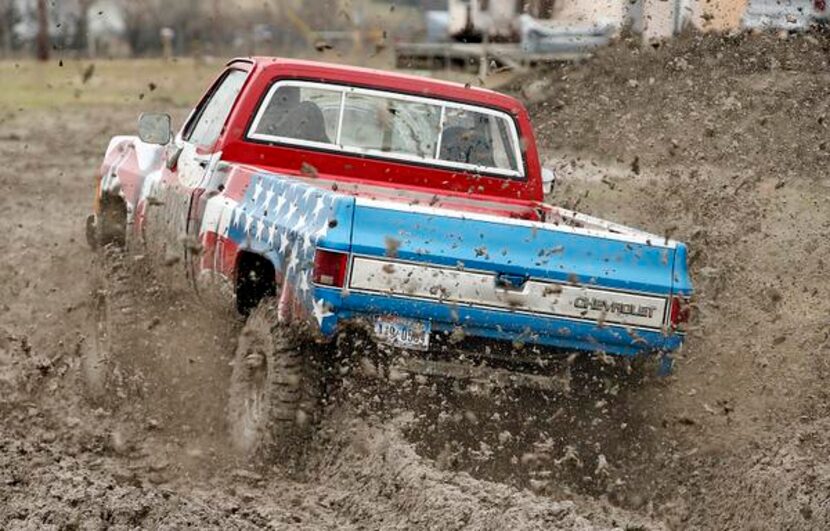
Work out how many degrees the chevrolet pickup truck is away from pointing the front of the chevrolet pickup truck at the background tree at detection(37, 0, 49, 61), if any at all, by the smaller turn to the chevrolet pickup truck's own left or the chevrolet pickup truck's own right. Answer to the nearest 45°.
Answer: approximately 45° to the chevrolet pickup truck's own right

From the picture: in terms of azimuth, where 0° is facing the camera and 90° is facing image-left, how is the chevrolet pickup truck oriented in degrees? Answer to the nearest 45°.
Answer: approximately 135°

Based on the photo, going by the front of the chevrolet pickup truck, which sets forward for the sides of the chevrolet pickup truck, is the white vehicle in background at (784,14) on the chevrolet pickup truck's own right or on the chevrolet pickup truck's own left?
on the chevrolet pickup truck's own right
